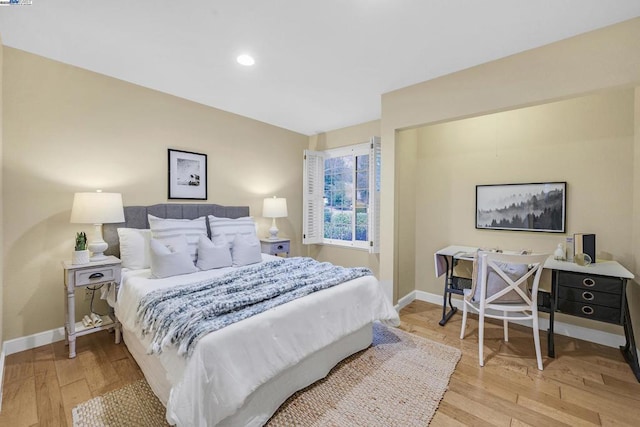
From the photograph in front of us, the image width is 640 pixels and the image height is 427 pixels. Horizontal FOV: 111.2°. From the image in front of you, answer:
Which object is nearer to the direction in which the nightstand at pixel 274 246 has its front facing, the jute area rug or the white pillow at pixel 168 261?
the jute area rug

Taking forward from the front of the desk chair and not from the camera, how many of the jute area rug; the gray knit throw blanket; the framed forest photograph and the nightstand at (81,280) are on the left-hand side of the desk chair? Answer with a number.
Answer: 3

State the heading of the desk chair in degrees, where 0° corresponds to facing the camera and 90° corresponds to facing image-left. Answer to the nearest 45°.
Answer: approximately 135°

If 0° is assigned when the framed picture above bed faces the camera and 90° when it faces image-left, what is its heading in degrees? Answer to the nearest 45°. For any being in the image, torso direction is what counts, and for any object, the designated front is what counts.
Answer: approximately 315°

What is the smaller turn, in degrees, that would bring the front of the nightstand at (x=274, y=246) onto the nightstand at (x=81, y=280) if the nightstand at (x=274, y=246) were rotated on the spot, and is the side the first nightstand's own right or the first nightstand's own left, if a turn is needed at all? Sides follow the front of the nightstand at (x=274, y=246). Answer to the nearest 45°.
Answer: approximately 90° to the first nightstand's own right

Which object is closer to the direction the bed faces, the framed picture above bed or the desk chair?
the desk chair

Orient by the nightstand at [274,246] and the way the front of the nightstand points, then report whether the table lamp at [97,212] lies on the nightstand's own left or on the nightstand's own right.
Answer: on the nightstand's own right
